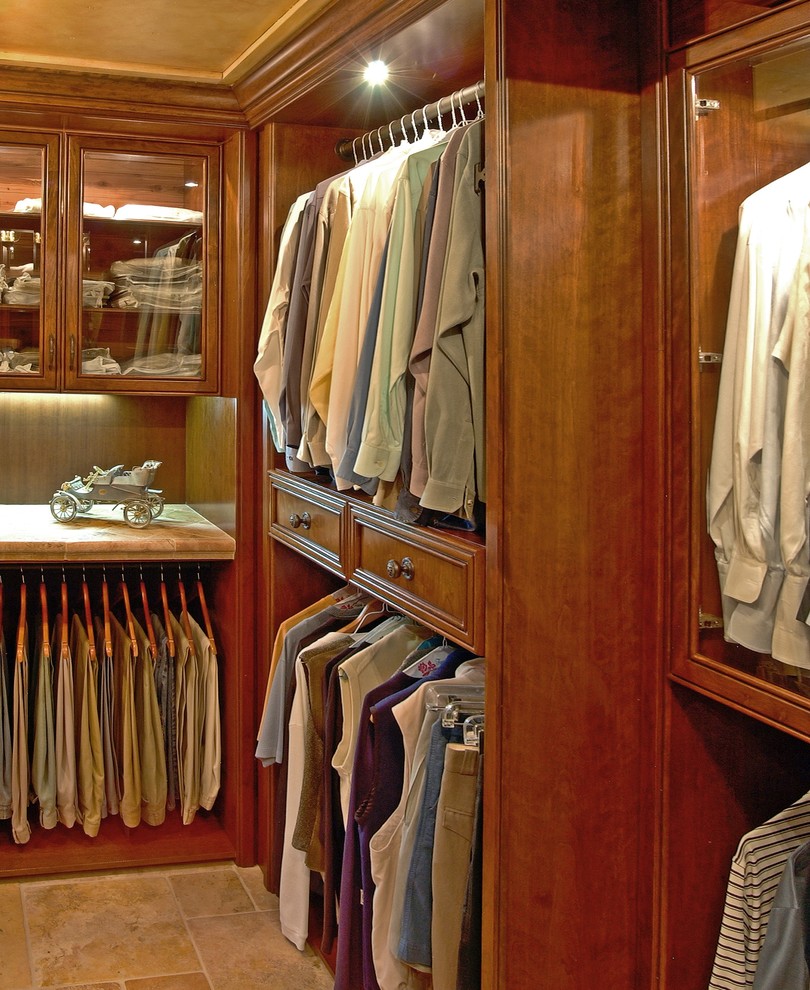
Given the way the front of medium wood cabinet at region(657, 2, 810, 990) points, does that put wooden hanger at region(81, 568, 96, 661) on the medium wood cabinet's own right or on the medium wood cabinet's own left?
on the medium wood cabinet's own right

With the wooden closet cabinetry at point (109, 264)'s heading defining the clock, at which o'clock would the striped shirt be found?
The striped shirt is roughly at 11 o'clock from the wooden closet cabinetry.

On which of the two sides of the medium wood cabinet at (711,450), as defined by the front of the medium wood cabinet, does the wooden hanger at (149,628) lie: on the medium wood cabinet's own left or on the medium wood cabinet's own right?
on the medium wood cabinet's own right

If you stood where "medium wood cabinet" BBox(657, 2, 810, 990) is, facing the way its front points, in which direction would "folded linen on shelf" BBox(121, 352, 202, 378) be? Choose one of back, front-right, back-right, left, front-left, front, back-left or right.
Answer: right

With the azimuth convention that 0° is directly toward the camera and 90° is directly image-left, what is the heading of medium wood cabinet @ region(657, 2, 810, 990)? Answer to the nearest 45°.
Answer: approximately 45°

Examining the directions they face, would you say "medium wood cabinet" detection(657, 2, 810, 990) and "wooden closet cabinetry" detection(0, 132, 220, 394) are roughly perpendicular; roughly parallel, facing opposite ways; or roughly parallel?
roughly perpendicular

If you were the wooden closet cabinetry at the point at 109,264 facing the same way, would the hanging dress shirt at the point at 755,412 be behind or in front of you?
in front

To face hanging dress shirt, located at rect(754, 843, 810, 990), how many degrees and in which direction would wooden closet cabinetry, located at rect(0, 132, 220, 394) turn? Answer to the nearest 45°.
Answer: approximately 45° to its left

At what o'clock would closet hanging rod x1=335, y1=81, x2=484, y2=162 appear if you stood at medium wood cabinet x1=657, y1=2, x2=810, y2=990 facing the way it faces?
The closet hanging rod is roughly at 3 o'clock from the medium wood cabinet.

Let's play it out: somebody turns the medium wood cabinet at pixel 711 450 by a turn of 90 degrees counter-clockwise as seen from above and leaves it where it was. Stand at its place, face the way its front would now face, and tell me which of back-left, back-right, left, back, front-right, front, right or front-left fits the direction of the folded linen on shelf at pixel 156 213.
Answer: back

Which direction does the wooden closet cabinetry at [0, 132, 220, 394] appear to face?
toward the camera

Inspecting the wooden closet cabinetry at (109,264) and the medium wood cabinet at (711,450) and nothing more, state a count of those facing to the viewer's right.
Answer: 0
